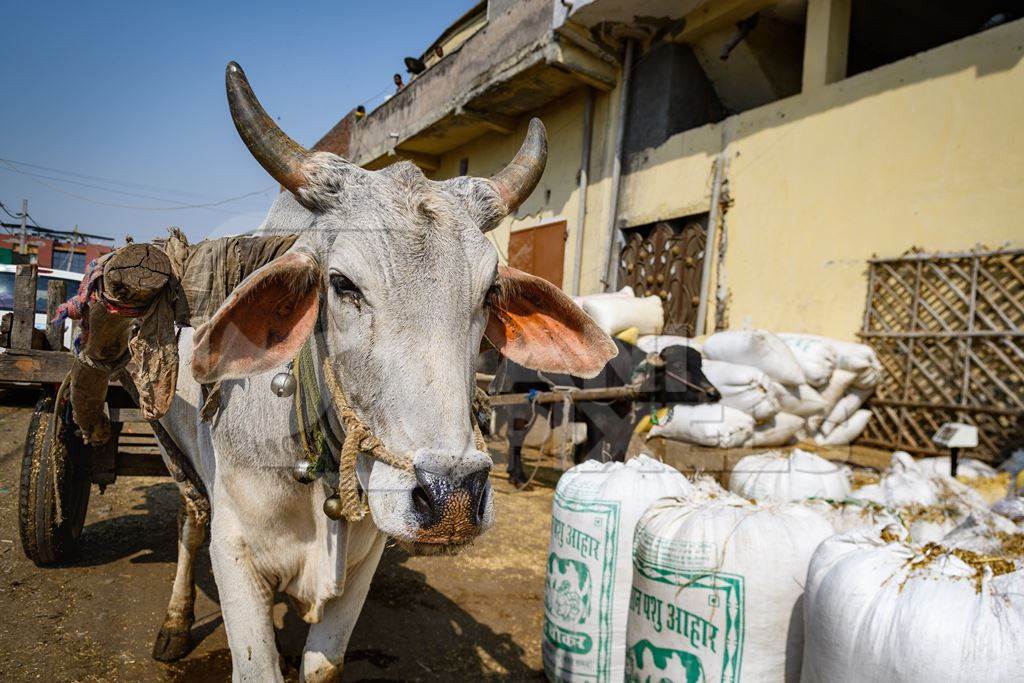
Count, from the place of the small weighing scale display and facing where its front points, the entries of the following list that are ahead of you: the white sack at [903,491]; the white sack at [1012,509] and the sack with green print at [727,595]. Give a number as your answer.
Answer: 3

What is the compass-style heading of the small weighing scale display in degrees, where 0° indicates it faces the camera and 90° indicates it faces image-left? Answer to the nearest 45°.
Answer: approximately 0°

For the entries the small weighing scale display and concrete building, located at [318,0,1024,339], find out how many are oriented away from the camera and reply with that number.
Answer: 0

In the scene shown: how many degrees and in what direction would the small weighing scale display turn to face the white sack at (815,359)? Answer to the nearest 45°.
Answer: approximately 135° to its right

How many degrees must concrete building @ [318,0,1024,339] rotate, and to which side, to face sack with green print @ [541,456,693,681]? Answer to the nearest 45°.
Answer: approximately 45° to its left

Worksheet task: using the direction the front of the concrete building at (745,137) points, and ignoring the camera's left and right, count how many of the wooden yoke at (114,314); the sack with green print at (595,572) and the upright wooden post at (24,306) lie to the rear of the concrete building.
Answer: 0

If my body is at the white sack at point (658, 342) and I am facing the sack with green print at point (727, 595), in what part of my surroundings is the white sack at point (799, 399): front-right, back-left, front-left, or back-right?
front-left

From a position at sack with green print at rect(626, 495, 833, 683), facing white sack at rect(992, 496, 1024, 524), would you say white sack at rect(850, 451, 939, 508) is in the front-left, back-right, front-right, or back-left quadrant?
front-left

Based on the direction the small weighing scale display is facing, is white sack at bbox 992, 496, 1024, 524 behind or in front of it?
in front

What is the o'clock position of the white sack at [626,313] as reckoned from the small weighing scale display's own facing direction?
The white sack is roughly at 4 o'clock from the small weighing scale display.

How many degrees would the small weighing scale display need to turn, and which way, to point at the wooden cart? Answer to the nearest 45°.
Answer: approximately 45° to its right

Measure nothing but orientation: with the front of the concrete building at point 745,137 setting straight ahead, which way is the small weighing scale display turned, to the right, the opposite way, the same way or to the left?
the same way

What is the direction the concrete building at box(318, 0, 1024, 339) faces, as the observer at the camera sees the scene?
facing the viewer and to the left of the viewer
